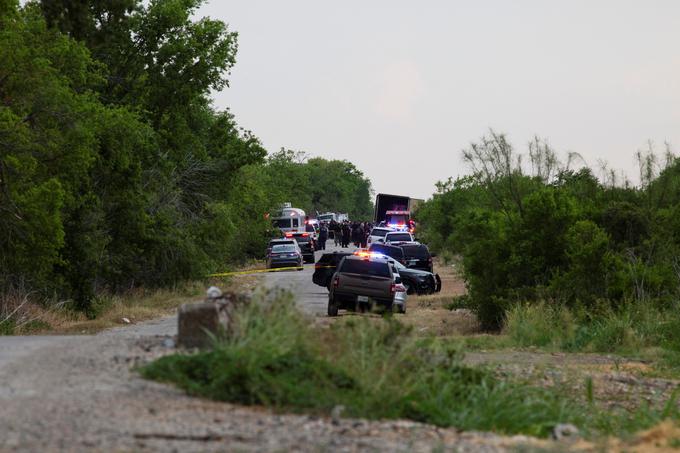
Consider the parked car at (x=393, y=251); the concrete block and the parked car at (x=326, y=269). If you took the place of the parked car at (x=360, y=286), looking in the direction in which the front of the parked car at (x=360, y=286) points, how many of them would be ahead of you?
2

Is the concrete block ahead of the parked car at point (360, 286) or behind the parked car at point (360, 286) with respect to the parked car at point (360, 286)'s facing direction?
behind

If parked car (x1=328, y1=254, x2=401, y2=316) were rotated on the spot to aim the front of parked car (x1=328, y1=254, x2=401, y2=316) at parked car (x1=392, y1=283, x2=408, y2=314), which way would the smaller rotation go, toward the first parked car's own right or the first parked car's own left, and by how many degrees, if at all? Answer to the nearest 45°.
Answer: approximately 45° to the first parked car's own right

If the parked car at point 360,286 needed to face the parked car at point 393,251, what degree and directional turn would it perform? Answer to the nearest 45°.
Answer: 0° — it already faces it

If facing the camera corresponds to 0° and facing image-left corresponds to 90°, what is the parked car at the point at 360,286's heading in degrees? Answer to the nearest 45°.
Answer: approximately 180°

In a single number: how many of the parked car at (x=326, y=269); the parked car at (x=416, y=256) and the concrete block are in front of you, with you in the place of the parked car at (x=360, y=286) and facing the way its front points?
2

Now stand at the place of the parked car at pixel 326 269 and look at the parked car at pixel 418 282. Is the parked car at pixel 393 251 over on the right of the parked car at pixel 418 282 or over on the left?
left
